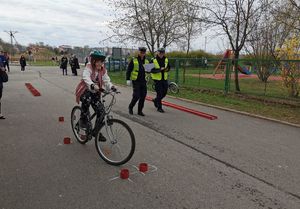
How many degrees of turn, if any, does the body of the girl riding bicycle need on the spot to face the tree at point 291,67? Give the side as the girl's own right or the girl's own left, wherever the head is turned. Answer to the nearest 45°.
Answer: approximately 90° to the girl's own left

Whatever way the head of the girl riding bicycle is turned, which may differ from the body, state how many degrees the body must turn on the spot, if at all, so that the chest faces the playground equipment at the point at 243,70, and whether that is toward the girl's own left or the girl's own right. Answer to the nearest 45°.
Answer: approximately 90° to the girl's own left

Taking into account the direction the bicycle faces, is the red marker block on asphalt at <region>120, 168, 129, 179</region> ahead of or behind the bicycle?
ahead

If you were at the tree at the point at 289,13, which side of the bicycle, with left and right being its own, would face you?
left

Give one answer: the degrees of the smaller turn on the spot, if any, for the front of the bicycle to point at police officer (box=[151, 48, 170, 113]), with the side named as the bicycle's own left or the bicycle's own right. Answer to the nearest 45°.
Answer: approximately 135° to the bicycle's own left

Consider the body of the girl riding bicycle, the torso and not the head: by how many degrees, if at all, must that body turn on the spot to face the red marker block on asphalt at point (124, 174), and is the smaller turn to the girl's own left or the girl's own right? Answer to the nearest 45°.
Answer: approximately 45° to the girl's own right

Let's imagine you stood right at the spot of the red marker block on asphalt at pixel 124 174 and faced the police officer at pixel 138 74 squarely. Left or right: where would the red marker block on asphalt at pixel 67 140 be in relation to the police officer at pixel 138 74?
left

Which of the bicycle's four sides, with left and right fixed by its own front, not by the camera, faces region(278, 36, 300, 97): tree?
left
